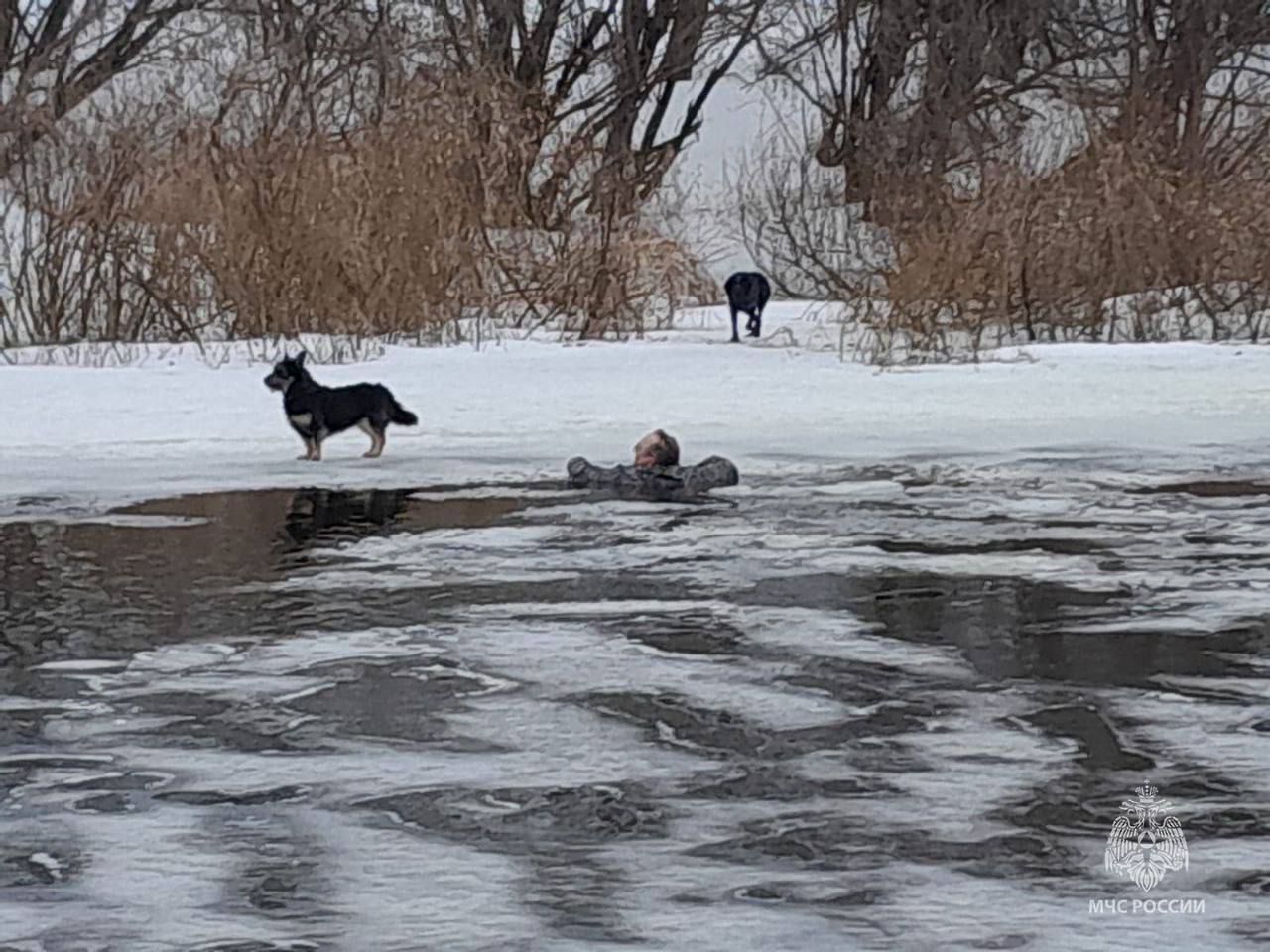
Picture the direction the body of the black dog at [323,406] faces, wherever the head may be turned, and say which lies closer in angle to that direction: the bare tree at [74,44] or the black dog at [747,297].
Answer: the bare tree

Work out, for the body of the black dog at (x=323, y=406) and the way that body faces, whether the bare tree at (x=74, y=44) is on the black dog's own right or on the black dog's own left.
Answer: on the black dog's own right

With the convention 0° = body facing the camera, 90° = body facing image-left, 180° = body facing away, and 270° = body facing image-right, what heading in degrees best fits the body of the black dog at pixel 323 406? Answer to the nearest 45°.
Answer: approximately 90°

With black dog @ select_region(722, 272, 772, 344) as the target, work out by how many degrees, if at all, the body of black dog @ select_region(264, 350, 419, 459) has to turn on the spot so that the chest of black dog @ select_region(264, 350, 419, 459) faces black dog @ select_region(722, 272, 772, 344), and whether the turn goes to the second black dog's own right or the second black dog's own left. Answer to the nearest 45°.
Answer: approximately 135° to the second black dog's own right

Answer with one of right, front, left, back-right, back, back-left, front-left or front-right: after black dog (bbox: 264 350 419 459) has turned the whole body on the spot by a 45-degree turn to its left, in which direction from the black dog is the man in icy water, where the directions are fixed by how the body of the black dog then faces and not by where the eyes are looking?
left
